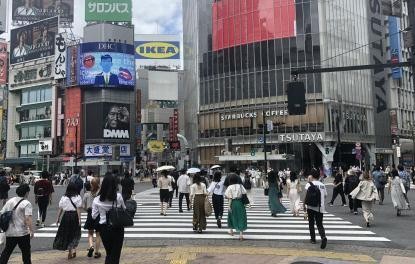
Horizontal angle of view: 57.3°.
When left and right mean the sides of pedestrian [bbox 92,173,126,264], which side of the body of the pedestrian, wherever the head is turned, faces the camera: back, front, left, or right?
back

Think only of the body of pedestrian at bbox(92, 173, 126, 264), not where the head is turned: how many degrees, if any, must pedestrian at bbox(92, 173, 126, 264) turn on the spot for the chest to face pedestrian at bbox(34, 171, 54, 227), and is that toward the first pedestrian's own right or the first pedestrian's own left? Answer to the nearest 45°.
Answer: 0° — they already face them

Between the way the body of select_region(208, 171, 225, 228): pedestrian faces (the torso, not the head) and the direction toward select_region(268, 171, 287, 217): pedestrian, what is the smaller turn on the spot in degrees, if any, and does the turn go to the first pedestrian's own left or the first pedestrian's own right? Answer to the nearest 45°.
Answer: approximately 45° to the first pedestrian's own right

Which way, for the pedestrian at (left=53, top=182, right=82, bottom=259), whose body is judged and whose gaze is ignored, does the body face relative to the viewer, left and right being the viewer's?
facing away from the viewer

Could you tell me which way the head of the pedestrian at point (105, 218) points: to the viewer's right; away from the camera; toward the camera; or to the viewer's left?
away from the camera
